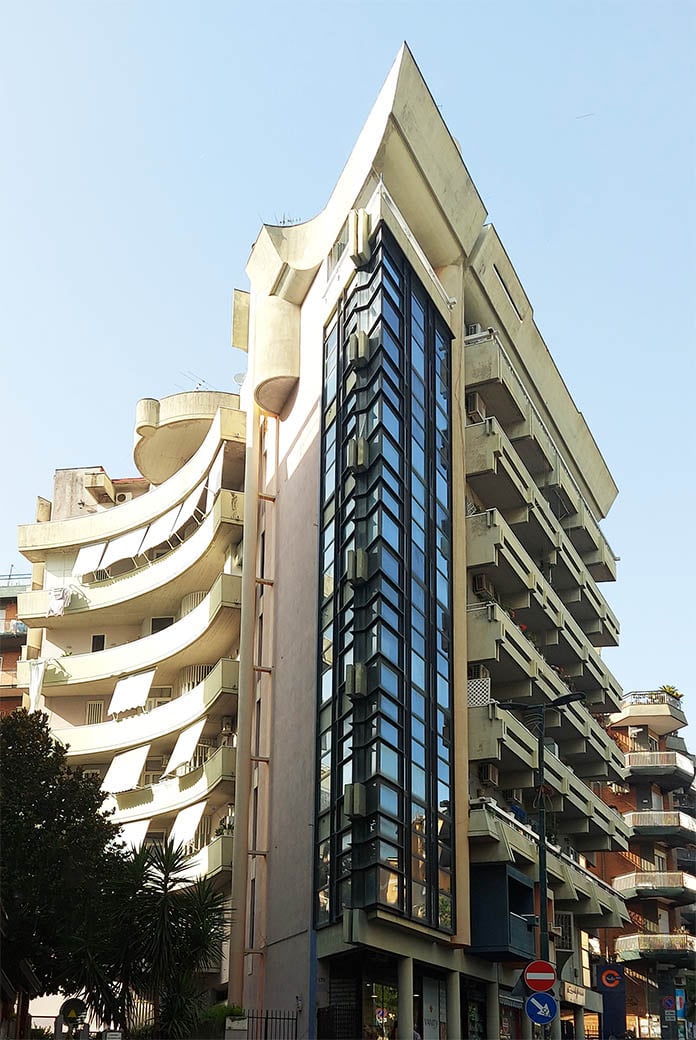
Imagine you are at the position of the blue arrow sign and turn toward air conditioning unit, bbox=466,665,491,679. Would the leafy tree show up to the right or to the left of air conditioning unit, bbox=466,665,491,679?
left

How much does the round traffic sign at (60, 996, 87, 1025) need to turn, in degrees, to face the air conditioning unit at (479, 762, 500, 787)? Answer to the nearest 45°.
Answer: approximately 135° to its left

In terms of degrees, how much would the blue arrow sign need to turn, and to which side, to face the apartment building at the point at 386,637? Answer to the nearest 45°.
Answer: approximately 180°

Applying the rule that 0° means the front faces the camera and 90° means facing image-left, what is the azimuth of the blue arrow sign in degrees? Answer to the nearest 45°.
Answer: approximately 0°

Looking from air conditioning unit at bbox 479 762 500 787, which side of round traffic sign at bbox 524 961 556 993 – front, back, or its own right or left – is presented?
back

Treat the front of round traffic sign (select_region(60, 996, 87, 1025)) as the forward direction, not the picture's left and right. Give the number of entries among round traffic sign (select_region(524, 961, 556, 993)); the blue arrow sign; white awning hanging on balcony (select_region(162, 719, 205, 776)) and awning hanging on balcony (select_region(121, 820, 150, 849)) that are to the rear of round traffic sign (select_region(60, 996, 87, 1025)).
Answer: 2
